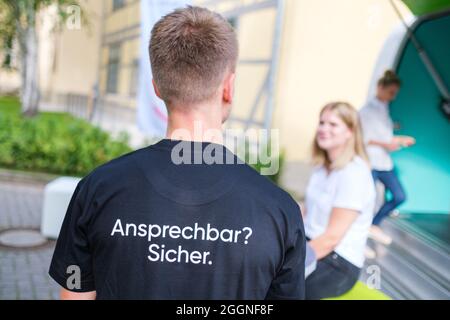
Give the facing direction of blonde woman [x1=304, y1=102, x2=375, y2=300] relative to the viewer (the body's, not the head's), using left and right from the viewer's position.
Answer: facing the viewer and to the left of the viewer

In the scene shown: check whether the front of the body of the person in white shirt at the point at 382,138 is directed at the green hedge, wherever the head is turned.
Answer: no

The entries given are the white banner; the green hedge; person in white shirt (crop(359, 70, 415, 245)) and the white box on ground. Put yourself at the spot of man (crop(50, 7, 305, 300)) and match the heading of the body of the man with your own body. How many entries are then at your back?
0

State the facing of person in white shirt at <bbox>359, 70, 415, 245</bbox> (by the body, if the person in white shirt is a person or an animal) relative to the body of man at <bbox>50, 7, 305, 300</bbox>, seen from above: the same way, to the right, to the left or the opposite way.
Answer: to the right

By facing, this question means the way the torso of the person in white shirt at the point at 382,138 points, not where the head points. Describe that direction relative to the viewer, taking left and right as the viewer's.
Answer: facing to the right of the viewer

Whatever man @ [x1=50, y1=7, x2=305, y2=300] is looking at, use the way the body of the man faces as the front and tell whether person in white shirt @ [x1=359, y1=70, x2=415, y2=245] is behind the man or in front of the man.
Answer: in front

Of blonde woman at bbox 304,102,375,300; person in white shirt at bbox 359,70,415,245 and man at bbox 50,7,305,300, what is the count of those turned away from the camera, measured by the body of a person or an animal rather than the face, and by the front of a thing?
1

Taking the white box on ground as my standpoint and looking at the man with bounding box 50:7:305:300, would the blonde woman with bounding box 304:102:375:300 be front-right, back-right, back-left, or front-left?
front-left

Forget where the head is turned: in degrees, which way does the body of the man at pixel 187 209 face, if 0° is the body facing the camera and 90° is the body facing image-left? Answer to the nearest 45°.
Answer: approximately 180°

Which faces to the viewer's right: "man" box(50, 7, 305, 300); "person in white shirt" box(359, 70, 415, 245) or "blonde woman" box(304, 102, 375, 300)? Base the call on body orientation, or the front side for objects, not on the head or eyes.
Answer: the person in white shirt

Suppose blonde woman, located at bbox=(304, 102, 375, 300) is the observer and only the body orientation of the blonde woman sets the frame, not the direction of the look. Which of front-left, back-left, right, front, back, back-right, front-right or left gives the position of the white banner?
right

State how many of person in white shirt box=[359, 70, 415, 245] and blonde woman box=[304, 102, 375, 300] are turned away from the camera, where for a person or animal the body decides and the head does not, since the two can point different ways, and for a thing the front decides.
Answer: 0

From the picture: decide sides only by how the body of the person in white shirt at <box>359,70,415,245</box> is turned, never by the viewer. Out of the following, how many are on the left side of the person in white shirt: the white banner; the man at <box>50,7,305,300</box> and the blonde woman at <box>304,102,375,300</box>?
0

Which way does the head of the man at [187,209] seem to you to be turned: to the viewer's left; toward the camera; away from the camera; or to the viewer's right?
away from the camera

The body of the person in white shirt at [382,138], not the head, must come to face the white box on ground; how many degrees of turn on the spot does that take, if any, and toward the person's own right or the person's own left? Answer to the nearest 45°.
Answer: approximately 180°

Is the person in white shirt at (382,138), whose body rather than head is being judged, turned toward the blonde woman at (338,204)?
no

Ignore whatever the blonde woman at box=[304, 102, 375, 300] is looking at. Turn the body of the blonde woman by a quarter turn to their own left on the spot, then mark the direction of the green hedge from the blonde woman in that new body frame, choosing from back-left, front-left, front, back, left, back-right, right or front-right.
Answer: back
